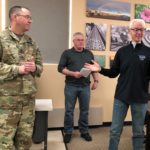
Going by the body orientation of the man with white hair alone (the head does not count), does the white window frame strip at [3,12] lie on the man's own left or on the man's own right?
on the man's own right

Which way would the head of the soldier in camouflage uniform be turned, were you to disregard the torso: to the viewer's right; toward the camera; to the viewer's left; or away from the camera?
to the viewer's right

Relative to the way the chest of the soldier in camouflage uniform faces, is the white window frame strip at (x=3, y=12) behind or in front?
behind

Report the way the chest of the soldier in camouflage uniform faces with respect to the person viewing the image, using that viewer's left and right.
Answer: facing the viewer and to the right of the viewer

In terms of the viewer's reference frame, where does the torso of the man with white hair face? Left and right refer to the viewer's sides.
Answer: facing the viewer

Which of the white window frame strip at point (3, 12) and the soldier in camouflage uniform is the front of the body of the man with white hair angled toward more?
the soldier in camouflage uniform

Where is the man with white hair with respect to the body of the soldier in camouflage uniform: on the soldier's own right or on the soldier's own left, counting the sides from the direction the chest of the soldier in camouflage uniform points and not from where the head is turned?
on the soldier's own left

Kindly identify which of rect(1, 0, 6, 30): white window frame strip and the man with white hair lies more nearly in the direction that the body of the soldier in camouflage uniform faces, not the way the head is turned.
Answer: the man with white hair

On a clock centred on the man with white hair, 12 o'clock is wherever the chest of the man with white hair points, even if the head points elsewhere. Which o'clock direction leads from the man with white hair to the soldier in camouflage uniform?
The soldier in camouflage uniform is roughly at 2 o'clock from the man with white hair.
